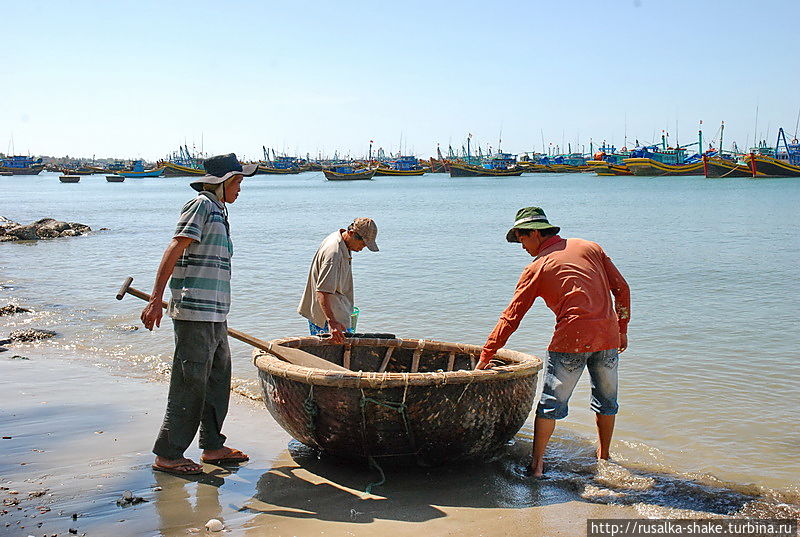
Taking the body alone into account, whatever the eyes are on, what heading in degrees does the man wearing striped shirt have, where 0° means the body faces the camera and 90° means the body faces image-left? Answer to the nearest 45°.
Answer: approximately 270°

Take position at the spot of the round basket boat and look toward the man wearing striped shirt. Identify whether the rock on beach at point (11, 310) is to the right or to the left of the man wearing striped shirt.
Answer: right

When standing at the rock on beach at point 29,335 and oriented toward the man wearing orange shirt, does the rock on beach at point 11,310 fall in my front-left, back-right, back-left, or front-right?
back-left

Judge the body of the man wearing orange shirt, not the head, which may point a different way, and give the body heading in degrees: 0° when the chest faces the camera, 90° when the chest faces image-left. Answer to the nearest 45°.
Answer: approximately 135°

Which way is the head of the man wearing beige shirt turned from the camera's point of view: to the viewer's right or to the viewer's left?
to the viewer's right

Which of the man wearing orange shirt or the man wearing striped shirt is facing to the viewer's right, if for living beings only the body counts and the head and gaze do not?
the man wearing striped shirt

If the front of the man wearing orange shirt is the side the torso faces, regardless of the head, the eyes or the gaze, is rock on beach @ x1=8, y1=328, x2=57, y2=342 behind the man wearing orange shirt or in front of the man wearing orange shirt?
in front

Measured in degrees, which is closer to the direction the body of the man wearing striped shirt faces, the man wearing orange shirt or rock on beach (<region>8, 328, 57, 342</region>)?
the man wearing orange shirt

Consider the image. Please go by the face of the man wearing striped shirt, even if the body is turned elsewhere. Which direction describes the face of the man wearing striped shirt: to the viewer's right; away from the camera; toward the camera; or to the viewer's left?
to the viewer's right

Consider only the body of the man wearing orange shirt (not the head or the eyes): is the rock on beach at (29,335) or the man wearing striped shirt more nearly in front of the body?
the rock on beach

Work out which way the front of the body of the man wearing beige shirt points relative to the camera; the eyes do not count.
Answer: to the viewer's right
